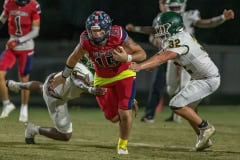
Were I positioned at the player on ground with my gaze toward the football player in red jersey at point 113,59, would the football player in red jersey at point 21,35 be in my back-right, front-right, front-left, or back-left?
back-left

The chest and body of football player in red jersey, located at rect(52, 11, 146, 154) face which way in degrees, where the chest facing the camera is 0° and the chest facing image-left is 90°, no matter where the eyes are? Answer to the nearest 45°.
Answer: approximately 0°
